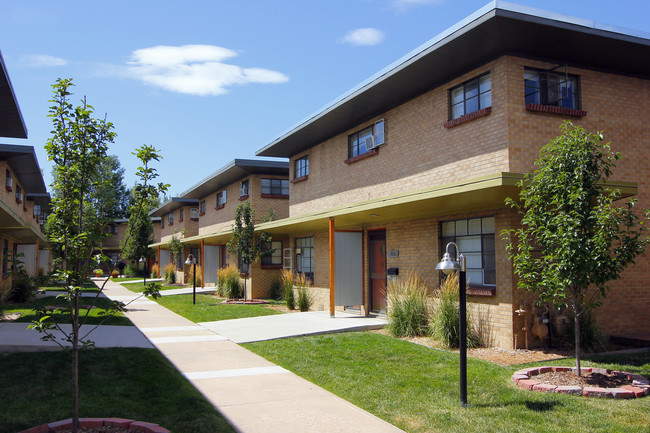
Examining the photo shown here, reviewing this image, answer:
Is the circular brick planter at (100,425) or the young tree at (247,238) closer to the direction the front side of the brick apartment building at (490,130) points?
the circular brick planter

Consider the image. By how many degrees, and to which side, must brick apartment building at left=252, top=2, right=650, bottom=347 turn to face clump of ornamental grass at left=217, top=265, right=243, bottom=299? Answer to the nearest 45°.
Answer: approximately 90° to its right

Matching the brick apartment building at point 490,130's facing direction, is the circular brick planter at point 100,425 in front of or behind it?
in front

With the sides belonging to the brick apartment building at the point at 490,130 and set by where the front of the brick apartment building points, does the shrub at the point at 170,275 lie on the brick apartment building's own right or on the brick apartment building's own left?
on the brick apartment building's own right

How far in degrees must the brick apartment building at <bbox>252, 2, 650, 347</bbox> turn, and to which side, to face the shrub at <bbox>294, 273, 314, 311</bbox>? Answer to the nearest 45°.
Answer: approximately 90° to its right

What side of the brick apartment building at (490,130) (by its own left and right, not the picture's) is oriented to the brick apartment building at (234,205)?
right

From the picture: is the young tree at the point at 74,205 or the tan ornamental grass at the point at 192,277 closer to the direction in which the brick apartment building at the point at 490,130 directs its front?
the young tree

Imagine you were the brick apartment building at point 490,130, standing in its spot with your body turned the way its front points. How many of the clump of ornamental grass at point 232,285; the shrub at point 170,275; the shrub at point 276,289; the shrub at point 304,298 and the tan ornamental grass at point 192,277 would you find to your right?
5

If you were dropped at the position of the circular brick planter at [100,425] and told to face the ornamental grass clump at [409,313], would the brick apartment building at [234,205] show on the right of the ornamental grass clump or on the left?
left

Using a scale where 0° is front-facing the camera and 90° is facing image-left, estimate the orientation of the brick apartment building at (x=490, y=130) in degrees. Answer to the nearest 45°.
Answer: approximately 45°
